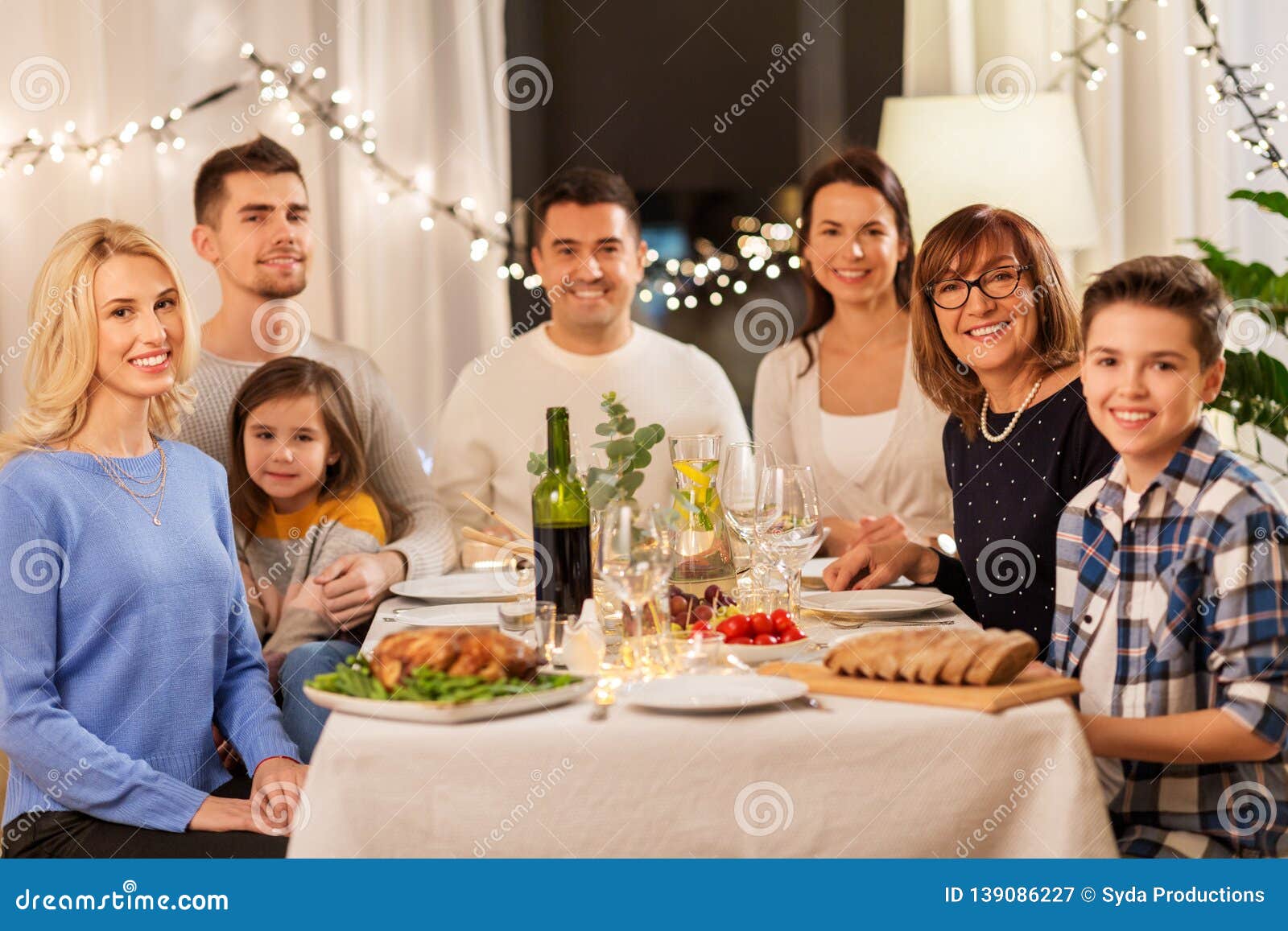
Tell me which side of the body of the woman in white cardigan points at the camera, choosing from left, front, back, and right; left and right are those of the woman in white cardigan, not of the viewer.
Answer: front

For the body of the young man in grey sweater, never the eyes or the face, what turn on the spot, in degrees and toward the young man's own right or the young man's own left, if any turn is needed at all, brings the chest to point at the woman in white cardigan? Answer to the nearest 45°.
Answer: approximately 45° to the young man's own left

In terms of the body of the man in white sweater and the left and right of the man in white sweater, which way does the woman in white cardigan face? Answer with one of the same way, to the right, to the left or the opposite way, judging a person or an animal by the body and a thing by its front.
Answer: the same way

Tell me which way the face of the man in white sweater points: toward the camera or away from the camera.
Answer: toward the camera

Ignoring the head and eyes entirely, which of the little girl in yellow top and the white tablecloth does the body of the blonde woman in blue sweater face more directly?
the white tablecloth

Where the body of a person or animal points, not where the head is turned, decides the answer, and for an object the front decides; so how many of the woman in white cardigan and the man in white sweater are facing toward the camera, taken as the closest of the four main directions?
2

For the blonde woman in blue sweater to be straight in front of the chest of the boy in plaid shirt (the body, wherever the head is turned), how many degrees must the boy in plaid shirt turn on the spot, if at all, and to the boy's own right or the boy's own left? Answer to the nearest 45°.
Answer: approximately 45° to the boy's own right

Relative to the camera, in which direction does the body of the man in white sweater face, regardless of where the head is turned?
toward the camera

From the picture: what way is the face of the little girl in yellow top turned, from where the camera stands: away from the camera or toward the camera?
toward the camera

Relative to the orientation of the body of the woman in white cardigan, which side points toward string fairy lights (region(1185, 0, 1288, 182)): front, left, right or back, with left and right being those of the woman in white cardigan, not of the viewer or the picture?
left

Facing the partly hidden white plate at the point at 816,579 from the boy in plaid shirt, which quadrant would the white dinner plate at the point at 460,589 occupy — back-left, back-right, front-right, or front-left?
front-left

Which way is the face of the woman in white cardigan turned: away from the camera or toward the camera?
toward the camera

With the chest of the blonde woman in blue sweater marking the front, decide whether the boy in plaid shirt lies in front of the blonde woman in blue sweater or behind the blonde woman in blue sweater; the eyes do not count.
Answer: in front

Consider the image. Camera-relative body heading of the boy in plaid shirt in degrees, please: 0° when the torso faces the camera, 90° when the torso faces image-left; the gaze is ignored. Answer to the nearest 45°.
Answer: approximately 45°

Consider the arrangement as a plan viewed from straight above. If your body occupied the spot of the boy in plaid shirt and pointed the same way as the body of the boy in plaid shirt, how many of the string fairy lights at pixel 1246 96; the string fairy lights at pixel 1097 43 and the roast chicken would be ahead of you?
1

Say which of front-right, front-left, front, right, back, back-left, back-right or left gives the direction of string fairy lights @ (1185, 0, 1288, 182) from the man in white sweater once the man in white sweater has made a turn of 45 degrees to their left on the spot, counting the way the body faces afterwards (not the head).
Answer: front-left

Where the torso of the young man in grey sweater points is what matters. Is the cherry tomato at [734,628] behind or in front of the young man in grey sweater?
in front

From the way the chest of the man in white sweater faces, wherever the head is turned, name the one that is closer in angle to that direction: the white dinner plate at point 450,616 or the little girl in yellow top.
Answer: the white dinner plate
